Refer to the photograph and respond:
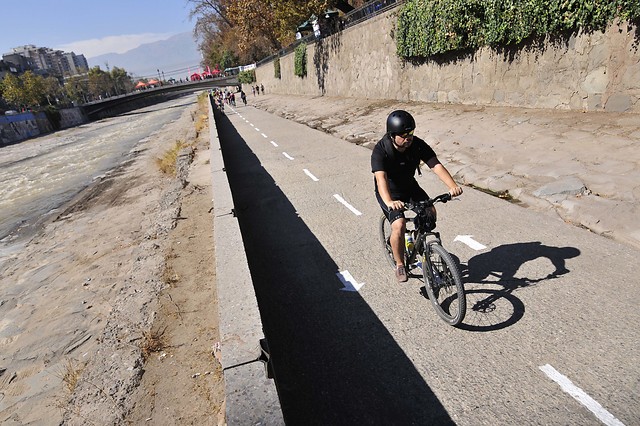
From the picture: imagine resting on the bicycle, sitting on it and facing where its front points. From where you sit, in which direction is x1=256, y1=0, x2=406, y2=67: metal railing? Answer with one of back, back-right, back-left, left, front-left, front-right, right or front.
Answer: back-left

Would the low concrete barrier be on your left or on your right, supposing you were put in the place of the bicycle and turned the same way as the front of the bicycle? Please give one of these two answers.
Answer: on your right

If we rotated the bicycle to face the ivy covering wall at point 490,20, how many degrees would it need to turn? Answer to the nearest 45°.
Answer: approximately 135° to its left

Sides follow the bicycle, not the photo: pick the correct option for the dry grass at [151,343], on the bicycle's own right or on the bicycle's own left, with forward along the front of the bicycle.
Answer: on the bicycle's own right

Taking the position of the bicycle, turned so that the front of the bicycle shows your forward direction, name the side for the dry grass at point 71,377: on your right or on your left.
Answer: on your right

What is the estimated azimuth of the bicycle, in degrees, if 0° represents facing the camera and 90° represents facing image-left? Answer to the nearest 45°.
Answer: approximately 315°

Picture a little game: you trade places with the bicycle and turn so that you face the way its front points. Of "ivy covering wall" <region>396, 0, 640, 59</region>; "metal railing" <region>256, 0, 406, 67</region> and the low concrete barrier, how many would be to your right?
1

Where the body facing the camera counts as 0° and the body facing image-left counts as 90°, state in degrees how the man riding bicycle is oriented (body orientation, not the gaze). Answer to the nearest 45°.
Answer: approximately 315°

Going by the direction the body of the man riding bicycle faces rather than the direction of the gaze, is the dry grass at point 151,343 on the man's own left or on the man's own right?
on the man's own right

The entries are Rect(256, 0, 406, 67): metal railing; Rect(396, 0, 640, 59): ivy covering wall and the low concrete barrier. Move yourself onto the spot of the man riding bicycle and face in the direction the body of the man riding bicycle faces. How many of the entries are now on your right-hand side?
1

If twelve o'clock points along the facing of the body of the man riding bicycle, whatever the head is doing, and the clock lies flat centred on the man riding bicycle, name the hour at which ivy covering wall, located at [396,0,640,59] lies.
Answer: The ivy covering wall is roughly at 8 o'clock from the man riding bicycle.

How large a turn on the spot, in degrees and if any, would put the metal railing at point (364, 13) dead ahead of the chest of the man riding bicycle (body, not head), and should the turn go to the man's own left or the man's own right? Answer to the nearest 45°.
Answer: approximately 135° to the man's own left
